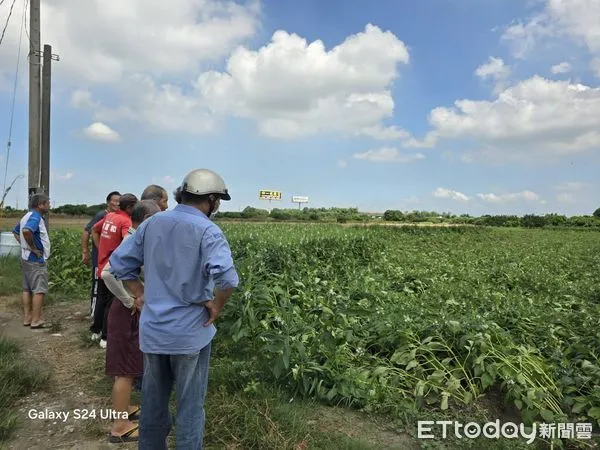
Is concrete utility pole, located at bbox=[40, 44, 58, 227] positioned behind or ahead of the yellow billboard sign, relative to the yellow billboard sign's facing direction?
ahead

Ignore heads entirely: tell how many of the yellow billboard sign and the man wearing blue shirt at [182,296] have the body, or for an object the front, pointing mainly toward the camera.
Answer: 1

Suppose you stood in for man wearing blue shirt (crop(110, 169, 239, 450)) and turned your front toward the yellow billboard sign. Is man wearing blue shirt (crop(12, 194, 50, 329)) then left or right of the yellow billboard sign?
left

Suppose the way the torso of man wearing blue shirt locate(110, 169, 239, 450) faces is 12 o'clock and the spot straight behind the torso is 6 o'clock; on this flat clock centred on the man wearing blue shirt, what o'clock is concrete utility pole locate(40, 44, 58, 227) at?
The concrete utility pole is roughly at 10 o'clock from the man wearing blue shirt.

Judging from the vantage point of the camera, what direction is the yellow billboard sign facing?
facing the viewer

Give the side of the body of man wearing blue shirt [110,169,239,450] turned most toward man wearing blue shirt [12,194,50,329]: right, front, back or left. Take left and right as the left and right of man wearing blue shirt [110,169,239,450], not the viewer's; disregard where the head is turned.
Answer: left

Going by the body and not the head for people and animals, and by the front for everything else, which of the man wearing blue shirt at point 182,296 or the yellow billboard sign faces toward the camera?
the yellow billboard sign

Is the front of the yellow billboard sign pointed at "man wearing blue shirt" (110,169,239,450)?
yes

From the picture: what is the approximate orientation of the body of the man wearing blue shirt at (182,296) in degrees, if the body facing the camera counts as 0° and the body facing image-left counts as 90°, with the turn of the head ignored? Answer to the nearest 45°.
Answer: approximately 225°

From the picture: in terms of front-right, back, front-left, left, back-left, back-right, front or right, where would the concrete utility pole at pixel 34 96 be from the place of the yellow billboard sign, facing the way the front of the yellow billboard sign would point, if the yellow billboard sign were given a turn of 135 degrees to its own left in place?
back-right

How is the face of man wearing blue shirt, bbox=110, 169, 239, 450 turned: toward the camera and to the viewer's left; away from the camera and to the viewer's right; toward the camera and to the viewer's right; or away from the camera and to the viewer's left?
away from the camera and to the viewer's right

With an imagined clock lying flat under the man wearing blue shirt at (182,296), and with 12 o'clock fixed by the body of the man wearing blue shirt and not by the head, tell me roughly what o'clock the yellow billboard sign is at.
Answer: The yellow billboard sign is roughly at 11 o'clock from the man wearing blue shirt.

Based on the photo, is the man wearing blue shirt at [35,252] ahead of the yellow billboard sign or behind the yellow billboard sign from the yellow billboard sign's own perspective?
ahead

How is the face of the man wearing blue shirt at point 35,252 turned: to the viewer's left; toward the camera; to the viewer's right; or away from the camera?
to the viewer's right
